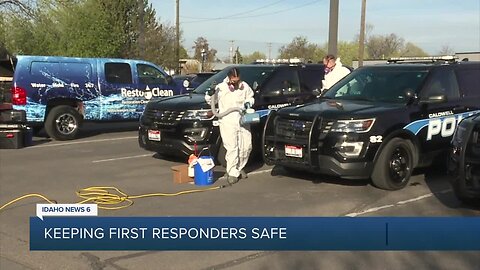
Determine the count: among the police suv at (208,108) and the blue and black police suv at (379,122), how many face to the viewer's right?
0

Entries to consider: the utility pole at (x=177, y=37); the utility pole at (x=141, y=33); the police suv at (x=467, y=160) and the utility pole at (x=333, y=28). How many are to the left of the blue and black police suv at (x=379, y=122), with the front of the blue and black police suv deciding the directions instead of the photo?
1

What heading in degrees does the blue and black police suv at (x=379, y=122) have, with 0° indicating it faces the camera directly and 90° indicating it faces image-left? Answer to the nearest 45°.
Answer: approximately 45°

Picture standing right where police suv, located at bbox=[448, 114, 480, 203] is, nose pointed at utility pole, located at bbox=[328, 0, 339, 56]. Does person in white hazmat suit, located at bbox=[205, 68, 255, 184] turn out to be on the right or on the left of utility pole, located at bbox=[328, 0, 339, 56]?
left

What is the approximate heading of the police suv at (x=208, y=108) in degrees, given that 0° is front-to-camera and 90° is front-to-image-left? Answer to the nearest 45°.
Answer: approximately 45°

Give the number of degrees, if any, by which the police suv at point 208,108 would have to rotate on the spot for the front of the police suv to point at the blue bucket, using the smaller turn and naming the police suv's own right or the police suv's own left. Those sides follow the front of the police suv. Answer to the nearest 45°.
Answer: approximately 45° to the police suv's own left

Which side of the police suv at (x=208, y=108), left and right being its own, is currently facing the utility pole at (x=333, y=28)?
back

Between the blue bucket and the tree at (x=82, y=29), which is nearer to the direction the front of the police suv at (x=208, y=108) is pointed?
the blue bucket

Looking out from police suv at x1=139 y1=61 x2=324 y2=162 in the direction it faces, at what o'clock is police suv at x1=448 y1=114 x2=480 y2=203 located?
police suv at x1=448 y1=114 x2=480 y2=203 is roughly at 9 o'clock from police suv at x1=139 y1=61 x2=324 y2=162.

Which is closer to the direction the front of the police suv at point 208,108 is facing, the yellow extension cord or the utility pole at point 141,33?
the yellow extension cord

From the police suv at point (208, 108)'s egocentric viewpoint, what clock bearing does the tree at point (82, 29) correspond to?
The tree is roughly at 4 o'clock from the police suv.
